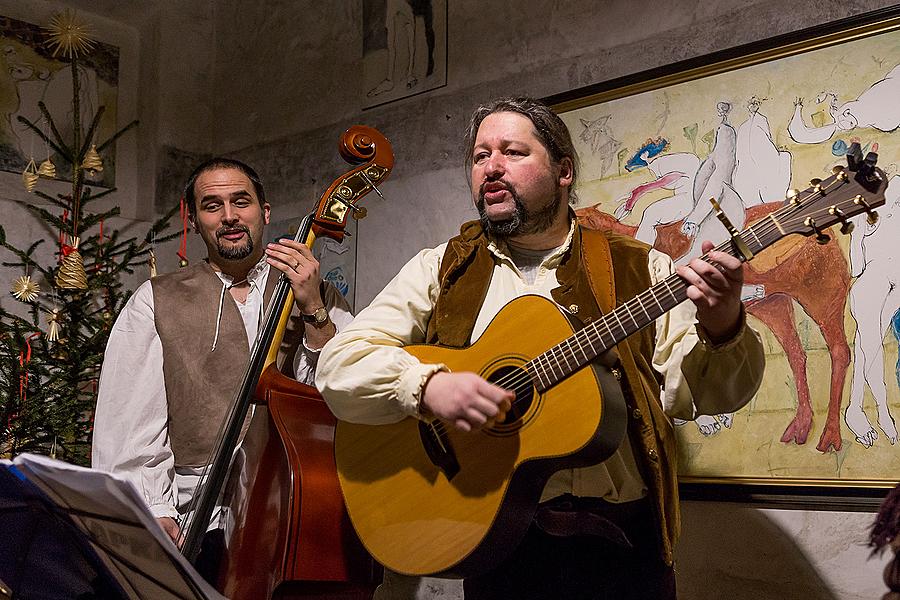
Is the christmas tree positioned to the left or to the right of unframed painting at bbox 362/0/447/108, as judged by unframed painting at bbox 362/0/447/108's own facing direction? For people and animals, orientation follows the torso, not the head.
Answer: on its right

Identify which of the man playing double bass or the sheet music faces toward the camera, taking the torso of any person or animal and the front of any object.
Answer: the man playing double bass

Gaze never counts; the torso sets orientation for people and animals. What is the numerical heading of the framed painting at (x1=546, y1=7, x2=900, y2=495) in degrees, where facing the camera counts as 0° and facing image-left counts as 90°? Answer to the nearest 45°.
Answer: approximately 45°

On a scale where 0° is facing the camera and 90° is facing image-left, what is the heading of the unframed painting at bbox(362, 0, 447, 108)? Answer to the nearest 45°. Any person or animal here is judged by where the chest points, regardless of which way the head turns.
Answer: approximately 45°

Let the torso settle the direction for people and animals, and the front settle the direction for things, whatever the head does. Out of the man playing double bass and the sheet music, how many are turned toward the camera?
1

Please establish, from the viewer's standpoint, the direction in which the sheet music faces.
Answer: facing away from the viewer and to the right of the viewer

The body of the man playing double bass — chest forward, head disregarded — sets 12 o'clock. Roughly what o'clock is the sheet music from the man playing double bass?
The sheet music is roughly at 12 o'clock from the man playing double bass.

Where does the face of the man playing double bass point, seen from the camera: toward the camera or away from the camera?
toward the camera

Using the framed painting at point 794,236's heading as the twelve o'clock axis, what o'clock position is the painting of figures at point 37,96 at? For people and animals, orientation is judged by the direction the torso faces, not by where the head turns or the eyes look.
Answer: The painting of figures is roughly at 2 o'clock from the framed painting.

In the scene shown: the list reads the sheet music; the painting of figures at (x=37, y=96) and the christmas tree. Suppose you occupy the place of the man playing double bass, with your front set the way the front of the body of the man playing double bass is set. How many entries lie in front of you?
1

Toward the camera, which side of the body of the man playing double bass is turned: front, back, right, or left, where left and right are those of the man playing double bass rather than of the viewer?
front
